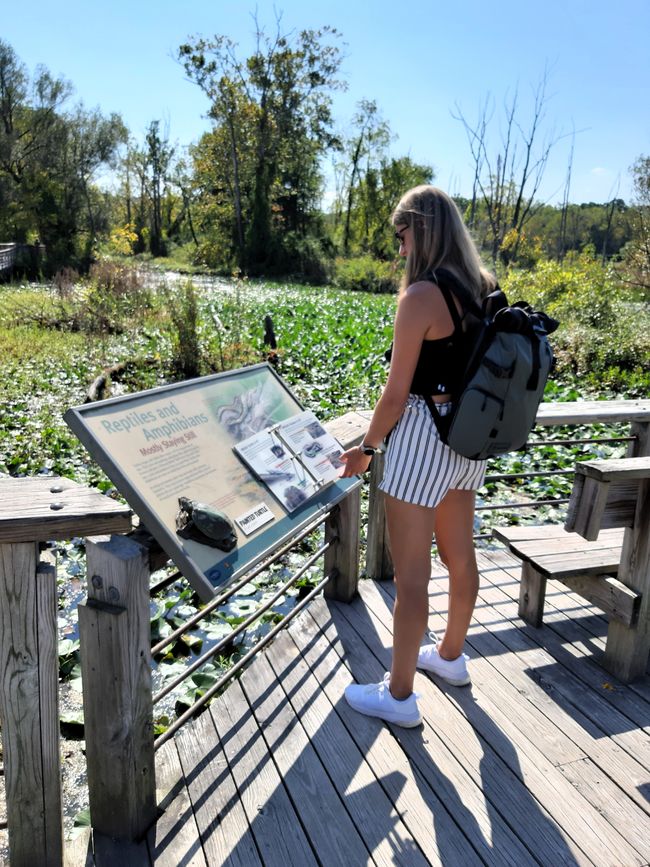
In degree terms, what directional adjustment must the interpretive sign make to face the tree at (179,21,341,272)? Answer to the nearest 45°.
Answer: approximately 135° to its left

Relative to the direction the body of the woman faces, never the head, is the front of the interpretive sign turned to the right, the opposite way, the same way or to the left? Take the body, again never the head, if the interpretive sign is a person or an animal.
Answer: the opposite way

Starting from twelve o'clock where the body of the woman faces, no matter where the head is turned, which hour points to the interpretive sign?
The interpretive sign is roughly at 10 o'clock from the woman.

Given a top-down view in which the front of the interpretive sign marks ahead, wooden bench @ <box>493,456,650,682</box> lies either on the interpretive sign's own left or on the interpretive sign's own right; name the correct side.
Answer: on the interpretive sign's own left

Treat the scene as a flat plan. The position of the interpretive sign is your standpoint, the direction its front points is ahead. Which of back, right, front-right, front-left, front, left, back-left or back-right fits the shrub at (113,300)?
back-left

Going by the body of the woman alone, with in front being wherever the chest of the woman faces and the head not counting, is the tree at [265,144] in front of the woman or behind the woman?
in front

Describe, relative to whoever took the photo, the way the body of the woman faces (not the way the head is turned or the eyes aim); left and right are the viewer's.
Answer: facing away from the viewer and to the left of the viewer

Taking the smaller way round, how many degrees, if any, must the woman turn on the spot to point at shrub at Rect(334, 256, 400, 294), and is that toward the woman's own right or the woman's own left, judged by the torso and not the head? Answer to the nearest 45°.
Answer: approximately 45° to the woman's own right

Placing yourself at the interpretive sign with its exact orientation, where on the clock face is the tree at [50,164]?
The tree is roughly at 7 o'clock from the interpretive sign.

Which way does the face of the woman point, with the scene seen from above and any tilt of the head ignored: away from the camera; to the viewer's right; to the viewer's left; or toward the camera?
to the viewer's left

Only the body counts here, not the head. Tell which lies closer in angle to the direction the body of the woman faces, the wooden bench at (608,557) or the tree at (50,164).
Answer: the tree

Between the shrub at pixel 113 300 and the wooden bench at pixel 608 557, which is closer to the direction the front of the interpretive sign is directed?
the wooden bench

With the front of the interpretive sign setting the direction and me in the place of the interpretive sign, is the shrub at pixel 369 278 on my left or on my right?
on my left

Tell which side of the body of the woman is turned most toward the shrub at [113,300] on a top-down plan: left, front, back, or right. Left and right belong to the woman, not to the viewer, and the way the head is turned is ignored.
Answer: front

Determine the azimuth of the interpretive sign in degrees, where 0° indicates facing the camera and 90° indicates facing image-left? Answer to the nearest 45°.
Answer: approximately 315°
